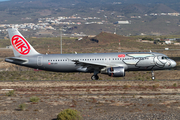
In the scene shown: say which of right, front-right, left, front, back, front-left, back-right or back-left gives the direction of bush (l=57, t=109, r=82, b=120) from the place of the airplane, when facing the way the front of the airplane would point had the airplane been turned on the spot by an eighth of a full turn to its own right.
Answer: front-right

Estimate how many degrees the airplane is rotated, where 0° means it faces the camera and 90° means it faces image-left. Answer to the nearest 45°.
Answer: approximately 270°
